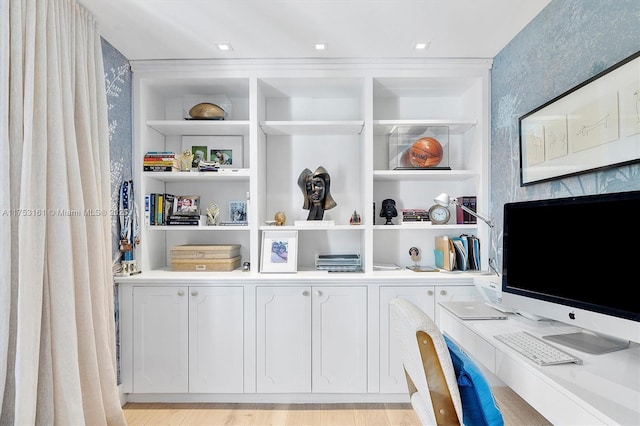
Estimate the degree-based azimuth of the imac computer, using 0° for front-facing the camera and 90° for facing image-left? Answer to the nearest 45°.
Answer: approximately 45°

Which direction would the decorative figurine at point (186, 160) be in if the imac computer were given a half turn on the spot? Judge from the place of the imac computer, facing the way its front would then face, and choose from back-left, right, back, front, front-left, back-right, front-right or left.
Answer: back-left

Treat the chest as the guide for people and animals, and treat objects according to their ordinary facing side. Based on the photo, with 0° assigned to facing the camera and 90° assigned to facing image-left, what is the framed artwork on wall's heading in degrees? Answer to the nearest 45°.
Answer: approximately 45°

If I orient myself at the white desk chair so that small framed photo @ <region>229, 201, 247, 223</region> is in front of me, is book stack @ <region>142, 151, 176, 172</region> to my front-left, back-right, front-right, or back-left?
front-left

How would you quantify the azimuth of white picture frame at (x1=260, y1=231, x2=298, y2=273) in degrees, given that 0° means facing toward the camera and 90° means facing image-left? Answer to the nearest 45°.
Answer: approximately 0°

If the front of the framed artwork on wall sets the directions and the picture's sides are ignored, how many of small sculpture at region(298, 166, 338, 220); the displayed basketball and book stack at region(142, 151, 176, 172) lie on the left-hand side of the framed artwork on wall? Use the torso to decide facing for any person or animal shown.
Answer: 0

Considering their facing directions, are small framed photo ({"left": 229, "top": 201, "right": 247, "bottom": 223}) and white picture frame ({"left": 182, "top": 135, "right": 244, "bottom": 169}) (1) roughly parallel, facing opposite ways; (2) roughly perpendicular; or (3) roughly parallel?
roughly parallel

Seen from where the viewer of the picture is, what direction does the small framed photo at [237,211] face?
facing the viewer

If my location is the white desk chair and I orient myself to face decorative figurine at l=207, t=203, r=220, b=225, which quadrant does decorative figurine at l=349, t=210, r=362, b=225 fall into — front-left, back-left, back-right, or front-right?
front-right

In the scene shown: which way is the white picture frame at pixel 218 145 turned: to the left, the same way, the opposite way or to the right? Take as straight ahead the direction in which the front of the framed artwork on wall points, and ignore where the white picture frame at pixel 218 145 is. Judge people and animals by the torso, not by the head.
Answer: to the left

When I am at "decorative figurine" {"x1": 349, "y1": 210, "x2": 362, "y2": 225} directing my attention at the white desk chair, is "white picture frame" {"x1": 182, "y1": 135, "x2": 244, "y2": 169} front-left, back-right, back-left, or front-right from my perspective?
back-right

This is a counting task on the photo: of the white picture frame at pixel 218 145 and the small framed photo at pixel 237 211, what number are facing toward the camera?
2

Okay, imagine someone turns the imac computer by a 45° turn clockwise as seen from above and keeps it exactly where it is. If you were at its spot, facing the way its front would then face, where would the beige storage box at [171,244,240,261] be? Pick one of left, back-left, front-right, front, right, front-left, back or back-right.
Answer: front

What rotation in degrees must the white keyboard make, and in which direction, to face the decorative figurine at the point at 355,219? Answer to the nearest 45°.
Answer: approximately 90° to its right

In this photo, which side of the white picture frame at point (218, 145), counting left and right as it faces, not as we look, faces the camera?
front

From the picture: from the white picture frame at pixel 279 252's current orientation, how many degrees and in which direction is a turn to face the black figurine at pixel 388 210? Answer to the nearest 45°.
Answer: approximately 90° to its left

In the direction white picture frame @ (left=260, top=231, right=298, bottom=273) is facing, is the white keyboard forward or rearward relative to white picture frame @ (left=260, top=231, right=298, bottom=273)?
forward

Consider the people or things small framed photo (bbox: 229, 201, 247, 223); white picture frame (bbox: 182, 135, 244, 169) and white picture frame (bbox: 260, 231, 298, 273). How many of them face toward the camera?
3

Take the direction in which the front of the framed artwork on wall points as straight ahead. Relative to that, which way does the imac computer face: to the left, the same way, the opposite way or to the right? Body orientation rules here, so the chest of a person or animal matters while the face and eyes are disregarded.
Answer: the same way
